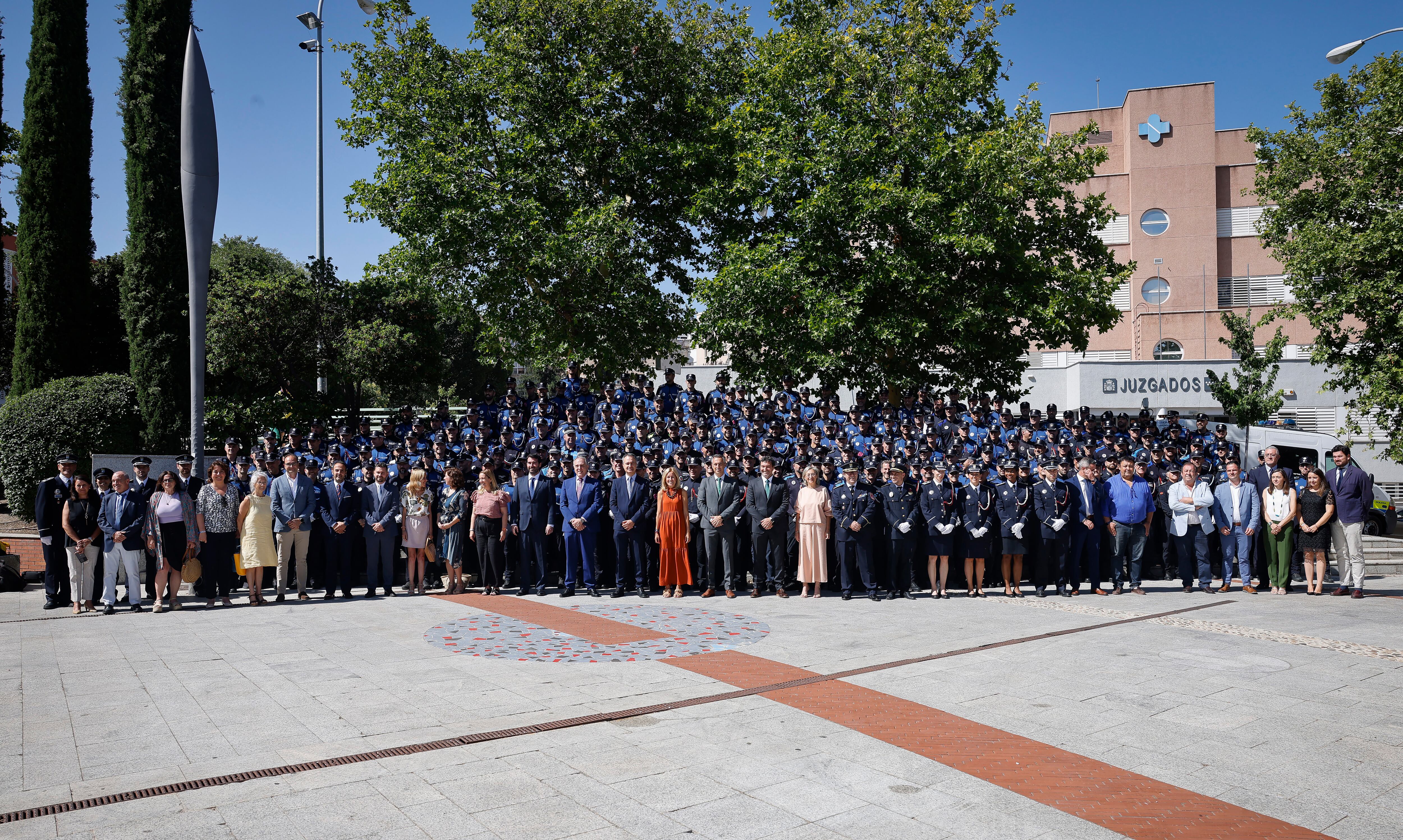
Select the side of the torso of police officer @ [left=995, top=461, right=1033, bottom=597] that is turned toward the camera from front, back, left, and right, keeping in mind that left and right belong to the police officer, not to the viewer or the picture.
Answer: front

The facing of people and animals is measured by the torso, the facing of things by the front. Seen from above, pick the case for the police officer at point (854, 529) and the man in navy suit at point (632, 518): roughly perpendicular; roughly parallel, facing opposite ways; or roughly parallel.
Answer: roughly parallel

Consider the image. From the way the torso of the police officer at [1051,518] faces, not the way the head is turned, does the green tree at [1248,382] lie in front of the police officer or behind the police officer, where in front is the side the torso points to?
behind

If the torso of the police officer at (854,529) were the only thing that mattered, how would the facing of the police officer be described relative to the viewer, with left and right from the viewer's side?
facing the viewer

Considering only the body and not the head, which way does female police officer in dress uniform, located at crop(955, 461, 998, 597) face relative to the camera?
toward the camera

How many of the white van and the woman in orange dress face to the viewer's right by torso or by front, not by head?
1

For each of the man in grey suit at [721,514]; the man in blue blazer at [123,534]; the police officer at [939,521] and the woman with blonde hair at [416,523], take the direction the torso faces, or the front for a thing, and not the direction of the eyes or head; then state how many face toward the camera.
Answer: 4

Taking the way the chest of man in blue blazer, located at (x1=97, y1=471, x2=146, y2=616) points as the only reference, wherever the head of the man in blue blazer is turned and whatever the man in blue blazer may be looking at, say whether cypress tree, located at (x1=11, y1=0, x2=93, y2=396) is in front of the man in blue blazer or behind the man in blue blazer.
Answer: behind

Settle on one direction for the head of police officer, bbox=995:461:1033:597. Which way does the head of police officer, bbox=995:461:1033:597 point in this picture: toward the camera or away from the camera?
toward the camera

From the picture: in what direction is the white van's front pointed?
to the viewer's right

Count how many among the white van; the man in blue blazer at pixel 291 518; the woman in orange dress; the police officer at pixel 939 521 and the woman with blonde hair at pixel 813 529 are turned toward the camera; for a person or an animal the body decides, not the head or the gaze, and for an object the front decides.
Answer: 4

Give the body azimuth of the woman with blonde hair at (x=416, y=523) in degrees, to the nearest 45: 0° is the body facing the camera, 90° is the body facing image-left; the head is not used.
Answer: approximately 0°

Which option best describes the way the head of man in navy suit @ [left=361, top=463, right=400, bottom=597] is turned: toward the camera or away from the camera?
toward the camera

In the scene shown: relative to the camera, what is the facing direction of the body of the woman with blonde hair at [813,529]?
toward the camera

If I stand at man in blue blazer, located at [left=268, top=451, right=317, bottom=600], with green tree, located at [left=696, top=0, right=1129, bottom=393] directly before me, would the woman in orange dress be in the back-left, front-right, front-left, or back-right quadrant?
front-right
